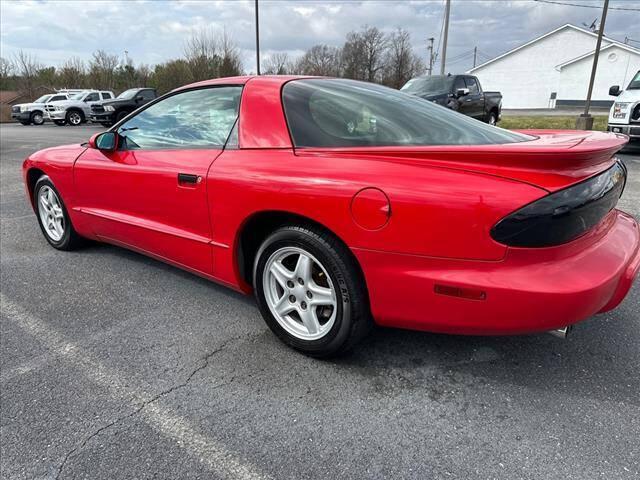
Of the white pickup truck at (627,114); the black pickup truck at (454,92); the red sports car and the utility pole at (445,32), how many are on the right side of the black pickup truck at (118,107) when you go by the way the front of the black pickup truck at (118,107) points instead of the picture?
0

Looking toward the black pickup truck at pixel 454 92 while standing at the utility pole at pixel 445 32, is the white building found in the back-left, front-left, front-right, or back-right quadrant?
back-left

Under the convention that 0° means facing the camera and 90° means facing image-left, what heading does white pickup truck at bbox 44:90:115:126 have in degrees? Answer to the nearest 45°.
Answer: approximately 45°

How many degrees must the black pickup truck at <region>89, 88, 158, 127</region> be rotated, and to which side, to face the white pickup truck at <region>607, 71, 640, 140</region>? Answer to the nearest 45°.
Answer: approximately 90° to its left

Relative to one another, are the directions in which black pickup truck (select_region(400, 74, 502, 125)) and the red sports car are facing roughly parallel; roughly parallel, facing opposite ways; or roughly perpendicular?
roughly perpendicular

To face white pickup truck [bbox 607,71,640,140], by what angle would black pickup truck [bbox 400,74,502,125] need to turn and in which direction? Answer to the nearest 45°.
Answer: approximately 90° to its left

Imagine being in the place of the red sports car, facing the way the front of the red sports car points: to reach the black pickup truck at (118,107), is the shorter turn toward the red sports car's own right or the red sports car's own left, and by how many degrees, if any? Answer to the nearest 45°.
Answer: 0° — it already faces it

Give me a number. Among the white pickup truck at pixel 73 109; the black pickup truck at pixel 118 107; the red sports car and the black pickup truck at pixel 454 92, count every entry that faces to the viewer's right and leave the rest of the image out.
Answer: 0

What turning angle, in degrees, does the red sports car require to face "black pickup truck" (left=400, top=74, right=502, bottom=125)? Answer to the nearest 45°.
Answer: approximately 45° to its right

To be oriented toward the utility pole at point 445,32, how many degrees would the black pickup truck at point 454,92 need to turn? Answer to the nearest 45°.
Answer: approximately 135° to its right

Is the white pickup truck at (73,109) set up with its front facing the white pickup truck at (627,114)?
no

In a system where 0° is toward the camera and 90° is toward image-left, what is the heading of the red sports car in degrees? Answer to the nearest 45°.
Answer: approximately 135°

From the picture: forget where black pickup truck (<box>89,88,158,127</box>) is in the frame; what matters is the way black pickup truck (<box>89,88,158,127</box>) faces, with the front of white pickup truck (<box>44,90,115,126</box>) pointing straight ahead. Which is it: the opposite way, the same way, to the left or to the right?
the same way

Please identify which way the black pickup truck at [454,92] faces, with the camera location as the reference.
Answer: facing the viewer and to the left of the viewer

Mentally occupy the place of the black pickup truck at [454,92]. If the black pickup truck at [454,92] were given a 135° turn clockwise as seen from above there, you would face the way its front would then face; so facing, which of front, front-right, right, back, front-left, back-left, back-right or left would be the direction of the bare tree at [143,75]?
front-left

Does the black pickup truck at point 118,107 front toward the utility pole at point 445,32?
no

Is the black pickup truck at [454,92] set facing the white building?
no

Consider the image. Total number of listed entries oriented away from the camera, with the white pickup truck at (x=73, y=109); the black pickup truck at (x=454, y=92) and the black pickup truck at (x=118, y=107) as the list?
0

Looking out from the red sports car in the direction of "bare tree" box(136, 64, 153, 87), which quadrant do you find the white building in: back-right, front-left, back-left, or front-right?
front-right

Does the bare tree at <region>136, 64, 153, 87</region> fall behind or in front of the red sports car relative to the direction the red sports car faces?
in front

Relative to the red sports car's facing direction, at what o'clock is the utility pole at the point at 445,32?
The utility pole is roughly at 2 o'clock from the red sports car.

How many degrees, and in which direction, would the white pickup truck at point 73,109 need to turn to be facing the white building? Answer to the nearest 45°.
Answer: approximately 135° to its left
